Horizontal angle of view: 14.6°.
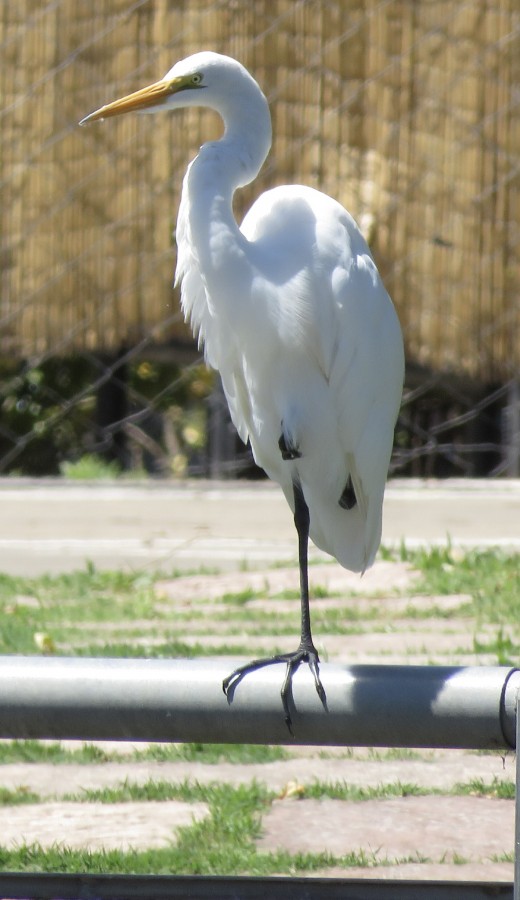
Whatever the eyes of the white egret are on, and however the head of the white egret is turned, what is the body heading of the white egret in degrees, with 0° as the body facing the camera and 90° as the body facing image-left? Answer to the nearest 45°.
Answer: approximately 45°
